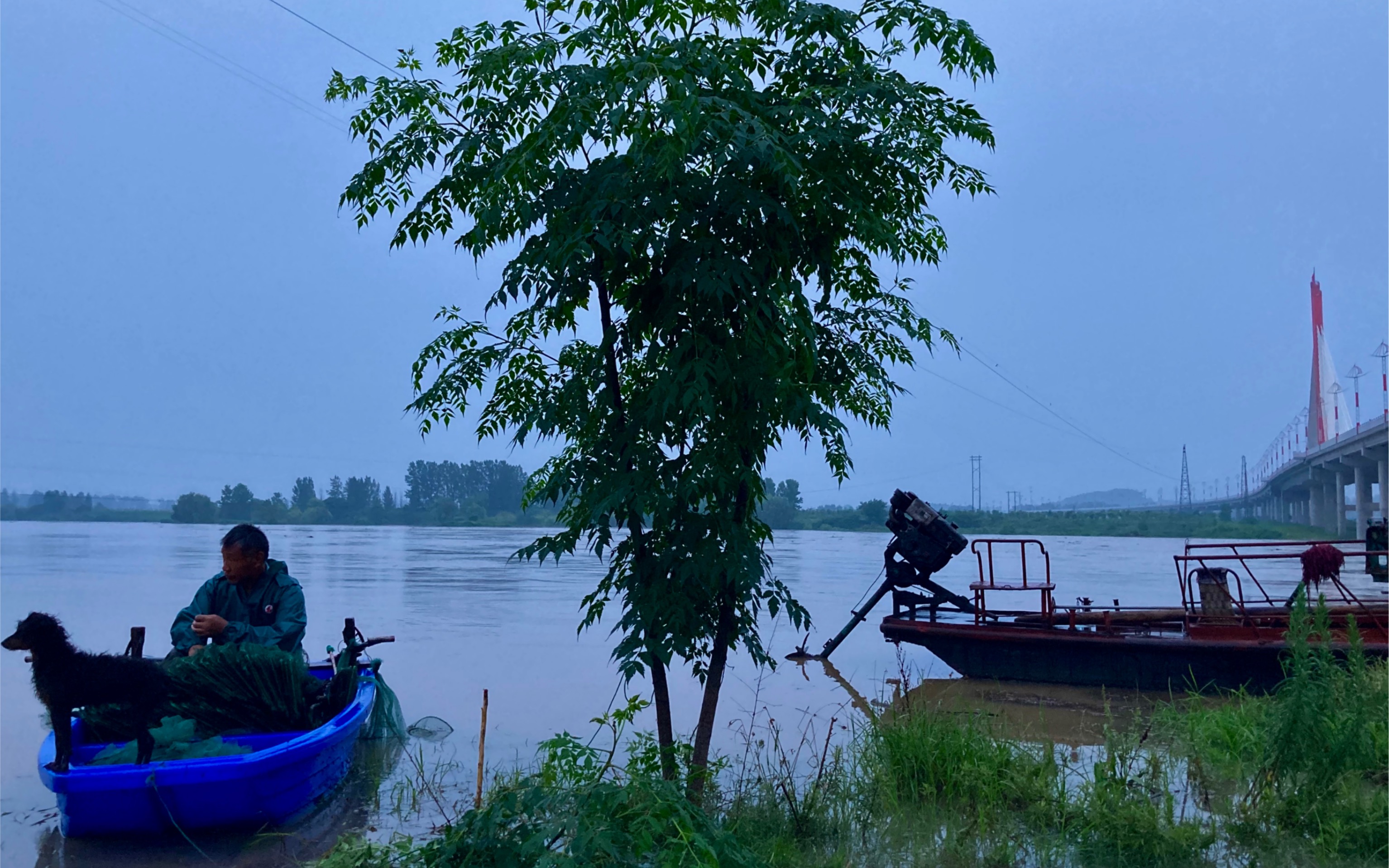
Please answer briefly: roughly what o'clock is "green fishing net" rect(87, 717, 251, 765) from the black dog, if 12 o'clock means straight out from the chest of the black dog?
The green fishing net is roughly at 5 o'clock from the black dog.

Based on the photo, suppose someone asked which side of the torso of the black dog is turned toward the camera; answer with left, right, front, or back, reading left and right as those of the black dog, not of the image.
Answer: left

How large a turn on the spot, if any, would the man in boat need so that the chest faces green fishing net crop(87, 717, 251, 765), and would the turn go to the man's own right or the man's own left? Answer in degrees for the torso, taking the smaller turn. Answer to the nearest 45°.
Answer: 0° — they already face it

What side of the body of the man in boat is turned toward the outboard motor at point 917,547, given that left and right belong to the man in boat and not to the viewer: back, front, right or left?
back

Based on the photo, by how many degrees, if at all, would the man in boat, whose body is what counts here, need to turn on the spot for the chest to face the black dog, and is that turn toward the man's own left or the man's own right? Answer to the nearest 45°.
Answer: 0° — they already face it

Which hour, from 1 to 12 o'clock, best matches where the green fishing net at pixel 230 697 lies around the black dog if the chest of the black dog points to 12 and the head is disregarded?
The green fishing net is roughly at 5 o'clock from the black dog.

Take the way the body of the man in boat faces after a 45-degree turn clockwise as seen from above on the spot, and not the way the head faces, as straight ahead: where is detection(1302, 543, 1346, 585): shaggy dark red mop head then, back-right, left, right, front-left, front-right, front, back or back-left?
back

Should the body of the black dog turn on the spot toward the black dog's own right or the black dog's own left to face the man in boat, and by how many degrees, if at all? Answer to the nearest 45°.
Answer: approximately 135° to the black dog's own right

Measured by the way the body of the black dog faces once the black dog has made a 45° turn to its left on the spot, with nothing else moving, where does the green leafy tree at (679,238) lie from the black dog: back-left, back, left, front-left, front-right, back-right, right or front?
left

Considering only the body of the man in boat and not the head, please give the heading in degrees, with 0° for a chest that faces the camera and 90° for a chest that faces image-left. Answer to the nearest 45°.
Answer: approximately 45°
